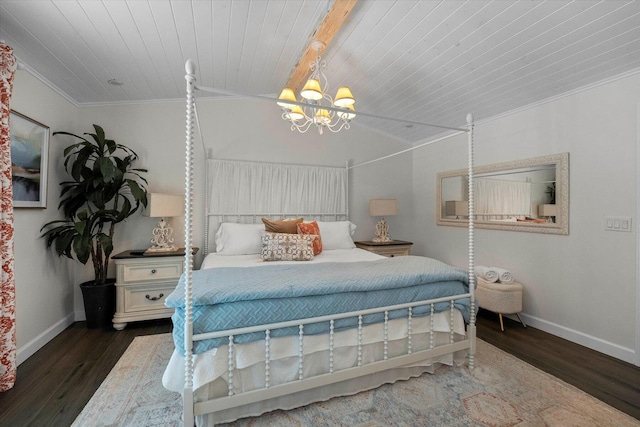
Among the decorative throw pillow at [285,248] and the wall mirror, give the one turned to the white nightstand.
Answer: the wall mirror

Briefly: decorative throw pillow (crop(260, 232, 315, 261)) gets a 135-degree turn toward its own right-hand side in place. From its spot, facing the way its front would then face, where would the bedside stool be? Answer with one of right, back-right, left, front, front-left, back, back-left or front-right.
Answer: back-right

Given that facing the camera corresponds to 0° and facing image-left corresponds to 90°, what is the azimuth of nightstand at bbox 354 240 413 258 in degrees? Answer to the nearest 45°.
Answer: approximately 315°

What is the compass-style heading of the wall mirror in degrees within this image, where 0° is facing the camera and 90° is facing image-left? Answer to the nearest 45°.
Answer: approximately 45°

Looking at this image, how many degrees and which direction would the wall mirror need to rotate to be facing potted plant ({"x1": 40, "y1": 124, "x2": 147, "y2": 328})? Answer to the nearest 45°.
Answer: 0° — it already faces it

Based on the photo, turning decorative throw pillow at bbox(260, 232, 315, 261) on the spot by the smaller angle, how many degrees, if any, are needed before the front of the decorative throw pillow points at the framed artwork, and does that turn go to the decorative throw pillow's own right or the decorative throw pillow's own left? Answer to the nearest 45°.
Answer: approximately 90° to the decorative throw pillow's own right

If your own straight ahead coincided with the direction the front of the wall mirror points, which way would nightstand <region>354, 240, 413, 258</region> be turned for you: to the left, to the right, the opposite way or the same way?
to the left

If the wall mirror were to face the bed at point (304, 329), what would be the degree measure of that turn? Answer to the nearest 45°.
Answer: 0° — it already faces it

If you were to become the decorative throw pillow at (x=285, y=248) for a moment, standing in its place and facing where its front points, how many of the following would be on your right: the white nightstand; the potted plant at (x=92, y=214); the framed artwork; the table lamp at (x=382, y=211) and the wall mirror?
3
